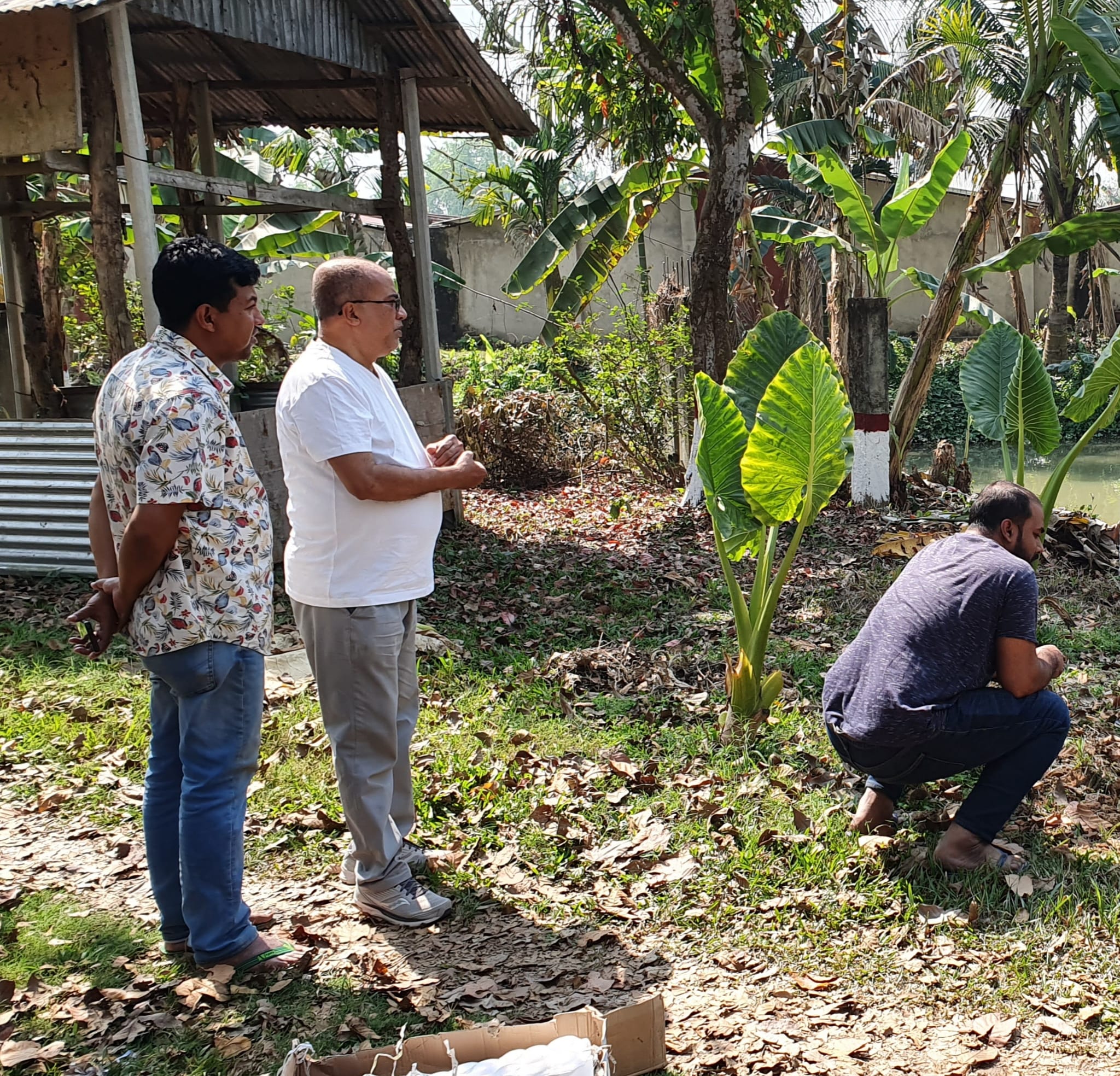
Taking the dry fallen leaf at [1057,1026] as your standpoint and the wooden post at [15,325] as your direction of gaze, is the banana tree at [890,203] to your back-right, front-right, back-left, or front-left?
front-right

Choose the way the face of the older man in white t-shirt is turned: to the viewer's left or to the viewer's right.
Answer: to the viewer's right

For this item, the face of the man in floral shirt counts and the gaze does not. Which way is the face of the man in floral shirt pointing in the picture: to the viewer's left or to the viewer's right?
to the viewer's right

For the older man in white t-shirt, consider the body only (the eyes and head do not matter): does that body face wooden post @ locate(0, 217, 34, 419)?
no

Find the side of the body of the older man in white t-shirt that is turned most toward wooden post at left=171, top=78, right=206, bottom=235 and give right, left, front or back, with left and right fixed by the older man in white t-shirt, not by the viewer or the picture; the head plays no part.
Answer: left

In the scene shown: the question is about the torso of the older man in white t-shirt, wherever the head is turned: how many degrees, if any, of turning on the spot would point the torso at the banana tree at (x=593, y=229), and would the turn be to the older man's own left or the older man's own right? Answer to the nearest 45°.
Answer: approximately 90° to the older man's own left

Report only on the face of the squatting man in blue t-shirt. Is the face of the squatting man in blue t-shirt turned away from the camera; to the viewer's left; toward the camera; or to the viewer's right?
to the viewer's right

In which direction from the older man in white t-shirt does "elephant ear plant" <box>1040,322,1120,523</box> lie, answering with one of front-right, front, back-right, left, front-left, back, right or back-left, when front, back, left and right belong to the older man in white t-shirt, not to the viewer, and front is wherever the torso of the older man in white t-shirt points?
front-left

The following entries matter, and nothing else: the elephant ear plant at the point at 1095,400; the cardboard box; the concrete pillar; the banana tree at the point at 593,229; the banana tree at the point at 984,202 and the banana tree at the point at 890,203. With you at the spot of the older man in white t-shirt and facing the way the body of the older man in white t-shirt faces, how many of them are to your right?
1

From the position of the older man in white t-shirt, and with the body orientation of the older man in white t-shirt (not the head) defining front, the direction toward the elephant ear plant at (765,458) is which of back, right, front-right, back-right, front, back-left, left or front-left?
front-left

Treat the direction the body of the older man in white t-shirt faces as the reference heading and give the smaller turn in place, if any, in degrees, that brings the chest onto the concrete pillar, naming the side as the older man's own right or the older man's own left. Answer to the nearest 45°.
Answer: approximately 45° to the older man's own left

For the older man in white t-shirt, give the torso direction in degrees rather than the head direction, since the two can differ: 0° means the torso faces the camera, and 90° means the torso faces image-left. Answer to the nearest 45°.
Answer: approximately 270°

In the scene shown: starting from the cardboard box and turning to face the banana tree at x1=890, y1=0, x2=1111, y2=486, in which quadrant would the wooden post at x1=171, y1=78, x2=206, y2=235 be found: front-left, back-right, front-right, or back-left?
front-left

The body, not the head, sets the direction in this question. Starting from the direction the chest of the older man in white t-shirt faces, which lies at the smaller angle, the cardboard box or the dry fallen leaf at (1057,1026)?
the dry fallen leaf

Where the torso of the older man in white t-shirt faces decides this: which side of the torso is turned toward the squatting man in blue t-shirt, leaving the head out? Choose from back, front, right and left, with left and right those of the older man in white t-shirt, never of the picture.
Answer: front

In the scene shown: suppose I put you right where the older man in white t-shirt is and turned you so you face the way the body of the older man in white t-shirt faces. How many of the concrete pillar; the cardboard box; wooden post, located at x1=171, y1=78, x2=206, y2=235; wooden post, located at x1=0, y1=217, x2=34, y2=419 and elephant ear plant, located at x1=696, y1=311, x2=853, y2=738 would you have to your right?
1

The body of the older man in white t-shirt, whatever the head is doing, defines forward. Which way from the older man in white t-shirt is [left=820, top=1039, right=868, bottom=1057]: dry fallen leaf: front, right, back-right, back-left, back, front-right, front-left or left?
front-right
